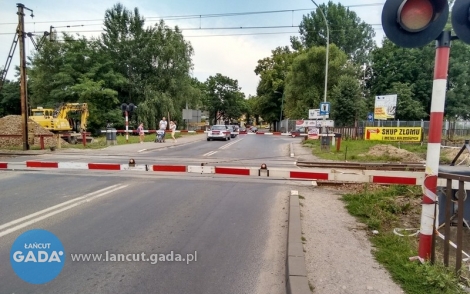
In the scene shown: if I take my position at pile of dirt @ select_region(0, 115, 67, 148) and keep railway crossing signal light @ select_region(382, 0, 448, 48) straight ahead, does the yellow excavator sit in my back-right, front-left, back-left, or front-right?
back-left

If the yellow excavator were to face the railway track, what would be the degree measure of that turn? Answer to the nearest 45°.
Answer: approximately 90° to its right

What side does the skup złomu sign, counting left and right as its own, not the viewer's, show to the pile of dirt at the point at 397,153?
front

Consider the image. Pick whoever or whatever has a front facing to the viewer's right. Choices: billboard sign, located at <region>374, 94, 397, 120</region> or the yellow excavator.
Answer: the yellow excavator

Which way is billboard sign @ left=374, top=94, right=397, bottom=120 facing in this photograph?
toward the camera

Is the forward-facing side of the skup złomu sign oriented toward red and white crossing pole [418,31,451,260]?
yes

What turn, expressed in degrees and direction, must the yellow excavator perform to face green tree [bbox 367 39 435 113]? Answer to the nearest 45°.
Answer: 0° — it already faces it

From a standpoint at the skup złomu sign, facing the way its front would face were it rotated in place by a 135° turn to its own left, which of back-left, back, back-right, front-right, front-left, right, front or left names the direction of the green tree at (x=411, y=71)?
front-left

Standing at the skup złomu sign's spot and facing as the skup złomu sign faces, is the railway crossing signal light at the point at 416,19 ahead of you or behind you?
ahead

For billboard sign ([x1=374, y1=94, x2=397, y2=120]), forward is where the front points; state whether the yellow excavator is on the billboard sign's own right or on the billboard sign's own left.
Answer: on the billboard sign's own right

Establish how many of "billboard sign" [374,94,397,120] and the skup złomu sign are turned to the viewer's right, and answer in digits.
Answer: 0

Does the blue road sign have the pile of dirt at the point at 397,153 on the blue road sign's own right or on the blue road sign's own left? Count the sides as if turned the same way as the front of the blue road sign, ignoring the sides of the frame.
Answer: on the blue road sign's own left

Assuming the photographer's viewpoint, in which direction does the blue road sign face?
facing the viewer

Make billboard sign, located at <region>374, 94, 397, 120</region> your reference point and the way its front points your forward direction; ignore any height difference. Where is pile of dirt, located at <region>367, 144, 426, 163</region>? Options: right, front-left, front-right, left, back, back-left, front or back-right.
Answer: front

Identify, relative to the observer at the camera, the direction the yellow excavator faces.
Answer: facing to the right of the viewer

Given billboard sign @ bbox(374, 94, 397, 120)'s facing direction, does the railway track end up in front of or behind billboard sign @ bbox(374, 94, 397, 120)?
in front
